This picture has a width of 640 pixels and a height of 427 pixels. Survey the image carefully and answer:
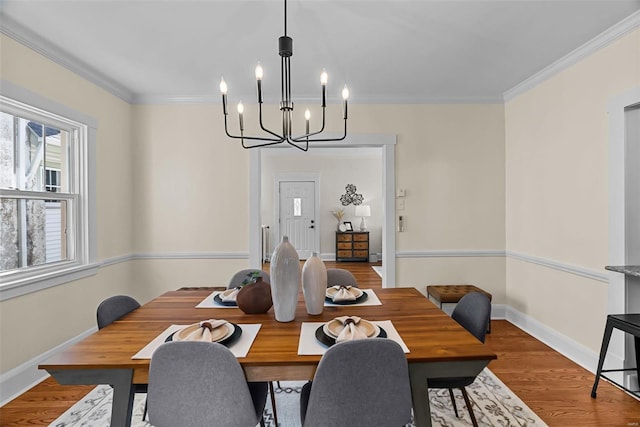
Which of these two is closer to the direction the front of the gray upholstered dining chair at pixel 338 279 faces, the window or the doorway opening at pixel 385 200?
the window

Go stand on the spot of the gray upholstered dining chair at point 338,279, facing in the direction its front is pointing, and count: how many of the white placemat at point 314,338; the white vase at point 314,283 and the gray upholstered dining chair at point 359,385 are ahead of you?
3

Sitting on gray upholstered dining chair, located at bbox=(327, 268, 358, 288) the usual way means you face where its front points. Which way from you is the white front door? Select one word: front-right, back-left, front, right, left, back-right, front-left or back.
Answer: back

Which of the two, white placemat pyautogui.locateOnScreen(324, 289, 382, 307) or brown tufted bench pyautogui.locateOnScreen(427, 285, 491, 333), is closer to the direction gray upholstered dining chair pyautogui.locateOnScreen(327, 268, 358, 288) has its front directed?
the white placemat

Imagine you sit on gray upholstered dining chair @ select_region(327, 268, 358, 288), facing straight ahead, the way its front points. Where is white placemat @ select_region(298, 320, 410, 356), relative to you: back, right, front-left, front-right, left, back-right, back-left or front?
front

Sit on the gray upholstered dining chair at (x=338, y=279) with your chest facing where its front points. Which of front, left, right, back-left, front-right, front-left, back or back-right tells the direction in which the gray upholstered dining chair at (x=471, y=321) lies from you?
front-left

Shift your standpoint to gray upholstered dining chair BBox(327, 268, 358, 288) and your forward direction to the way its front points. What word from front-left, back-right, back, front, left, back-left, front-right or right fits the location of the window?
right

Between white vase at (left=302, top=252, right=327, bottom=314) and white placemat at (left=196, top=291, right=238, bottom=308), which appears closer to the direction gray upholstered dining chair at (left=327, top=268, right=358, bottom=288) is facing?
the white vase

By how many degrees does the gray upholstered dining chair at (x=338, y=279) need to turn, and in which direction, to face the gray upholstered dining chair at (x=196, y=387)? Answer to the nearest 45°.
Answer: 0° — it already faces it

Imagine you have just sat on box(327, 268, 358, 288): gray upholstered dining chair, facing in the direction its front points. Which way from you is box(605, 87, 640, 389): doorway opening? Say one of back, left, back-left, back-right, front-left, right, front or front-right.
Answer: left

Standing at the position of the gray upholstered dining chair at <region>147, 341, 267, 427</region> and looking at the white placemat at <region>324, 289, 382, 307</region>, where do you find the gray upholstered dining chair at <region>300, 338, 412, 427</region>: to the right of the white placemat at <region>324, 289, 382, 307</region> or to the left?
right

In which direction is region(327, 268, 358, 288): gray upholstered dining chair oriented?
toward the camera

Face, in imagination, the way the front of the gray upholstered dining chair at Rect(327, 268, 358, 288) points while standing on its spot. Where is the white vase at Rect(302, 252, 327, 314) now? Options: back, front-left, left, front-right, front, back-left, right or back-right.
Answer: front

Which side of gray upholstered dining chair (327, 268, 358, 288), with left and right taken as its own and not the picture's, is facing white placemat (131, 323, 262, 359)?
front

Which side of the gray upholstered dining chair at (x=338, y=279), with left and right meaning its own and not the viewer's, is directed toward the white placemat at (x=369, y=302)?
front

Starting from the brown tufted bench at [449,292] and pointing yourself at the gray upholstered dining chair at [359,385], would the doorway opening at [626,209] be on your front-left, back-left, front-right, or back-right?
front-left

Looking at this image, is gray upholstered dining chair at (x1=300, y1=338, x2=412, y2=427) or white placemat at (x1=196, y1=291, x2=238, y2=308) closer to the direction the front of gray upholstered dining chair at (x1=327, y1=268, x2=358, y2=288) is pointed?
the gray upholstered dining chair
